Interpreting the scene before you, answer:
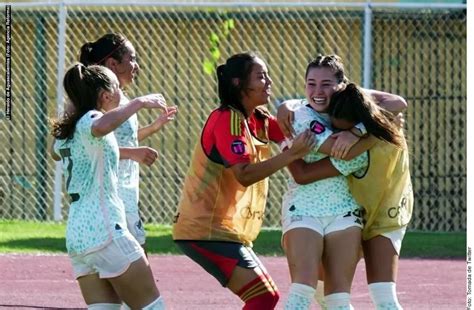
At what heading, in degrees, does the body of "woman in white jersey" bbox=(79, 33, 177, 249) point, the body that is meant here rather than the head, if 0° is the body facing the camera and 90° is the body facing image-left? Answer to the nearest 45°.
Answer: approximately 270°

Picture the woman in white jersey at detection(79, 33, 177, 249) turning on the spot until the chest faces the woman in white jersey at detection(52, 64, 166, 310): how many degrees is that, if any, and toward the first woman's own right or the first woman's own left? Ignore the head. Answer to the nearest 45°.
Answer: approximately 90° to the first woman's own right

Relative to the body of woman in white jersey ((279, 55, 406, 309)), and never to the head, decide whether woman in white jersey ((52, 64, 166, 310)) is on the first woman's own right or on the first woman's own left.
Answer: on the first woman's own right

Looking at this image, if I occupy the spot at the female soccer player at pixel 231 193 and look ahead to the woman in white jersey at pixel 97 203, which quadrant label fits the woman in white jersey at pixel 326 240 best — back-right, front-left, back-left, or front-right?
back-left

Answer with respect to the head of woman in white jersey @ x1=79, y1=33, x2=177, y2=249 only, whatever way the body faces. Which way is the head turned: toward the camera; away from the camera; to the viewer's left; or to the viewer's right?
to the viewer's right

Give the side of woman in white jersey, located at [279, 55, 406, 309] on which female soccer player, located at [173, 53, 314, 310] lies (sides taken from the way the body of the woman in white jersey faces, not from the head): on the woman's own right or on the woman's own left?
on the woman's own right

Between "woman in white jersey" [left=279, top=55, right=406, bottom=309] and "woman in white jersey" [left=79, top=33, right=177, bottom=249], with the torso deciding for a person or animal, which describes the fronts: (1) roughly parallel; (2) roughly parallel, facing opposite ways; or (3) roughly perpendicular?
roughly perpendicular

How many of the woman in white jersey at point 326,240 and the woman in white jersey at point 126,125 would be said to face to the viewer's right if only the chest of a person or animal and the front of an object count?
1
